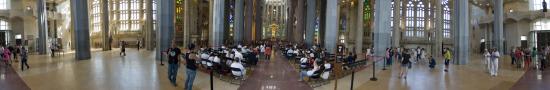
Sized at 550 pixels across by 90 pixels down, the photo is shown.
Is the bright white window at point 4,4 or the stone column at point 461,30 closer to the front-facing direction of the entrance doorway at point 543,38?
the stone column

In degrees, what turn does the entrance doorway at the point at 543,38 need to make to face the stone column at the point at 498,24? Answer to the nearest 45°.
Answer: approximately 90° to its right

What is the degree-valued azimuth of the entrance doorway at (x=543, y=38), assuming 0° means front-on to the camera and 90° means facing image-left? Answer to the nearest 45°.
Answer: approximately 0°

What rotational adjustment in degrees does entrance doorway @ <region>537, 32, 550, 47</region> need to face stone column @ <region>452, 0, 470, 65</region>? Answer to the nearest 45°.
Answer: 0° — it already faces it

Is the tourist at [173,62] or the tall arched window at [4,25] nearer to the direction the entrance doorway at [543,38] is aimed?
the tourist
